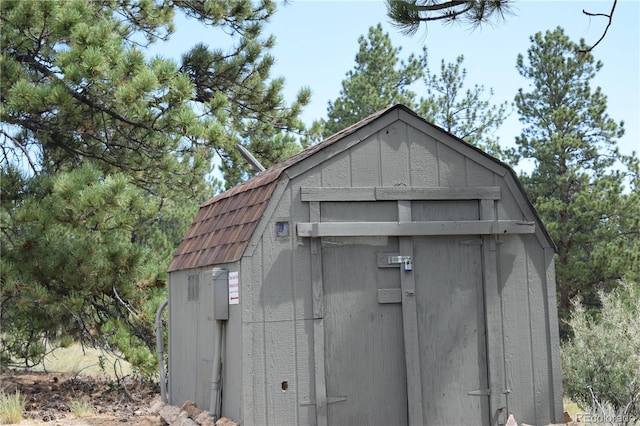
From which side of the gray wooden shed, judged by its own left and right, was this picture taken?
front

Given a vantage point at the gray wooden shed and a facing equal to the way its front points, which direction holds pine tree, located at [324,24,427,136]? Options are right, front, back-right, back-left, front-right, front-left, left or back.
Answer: back

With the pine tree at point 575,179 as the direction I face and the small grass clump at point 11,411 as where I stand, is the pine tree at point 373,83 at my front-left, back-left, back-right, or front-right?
front-left

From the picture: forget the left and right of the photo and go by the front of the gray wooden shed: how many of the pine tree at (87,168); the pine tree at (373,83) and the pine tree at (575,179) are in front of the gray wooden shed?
0

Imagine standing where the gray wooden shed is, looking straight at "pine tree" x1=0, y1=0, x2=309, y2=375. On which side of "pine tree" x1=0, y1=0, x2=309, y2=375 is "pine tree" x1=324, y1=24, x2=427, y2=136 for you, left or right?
right

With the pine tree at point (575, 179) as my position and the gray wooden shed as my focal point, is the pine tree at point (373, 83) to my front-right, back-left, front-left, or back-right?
back-right

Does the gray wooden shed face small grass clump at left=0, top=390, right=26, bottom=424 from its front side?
no

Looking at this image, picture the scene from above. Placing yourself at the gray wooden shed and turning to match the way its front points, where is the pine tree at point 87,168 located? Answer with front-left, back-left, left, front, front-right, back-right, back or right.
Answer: back-right

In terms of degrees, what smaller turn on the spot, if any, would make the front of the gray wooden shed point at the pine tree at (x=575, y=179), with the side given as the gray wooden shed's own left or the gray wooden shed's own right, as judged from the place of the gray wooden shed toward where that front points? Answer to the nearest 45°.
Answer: approximately 180°
